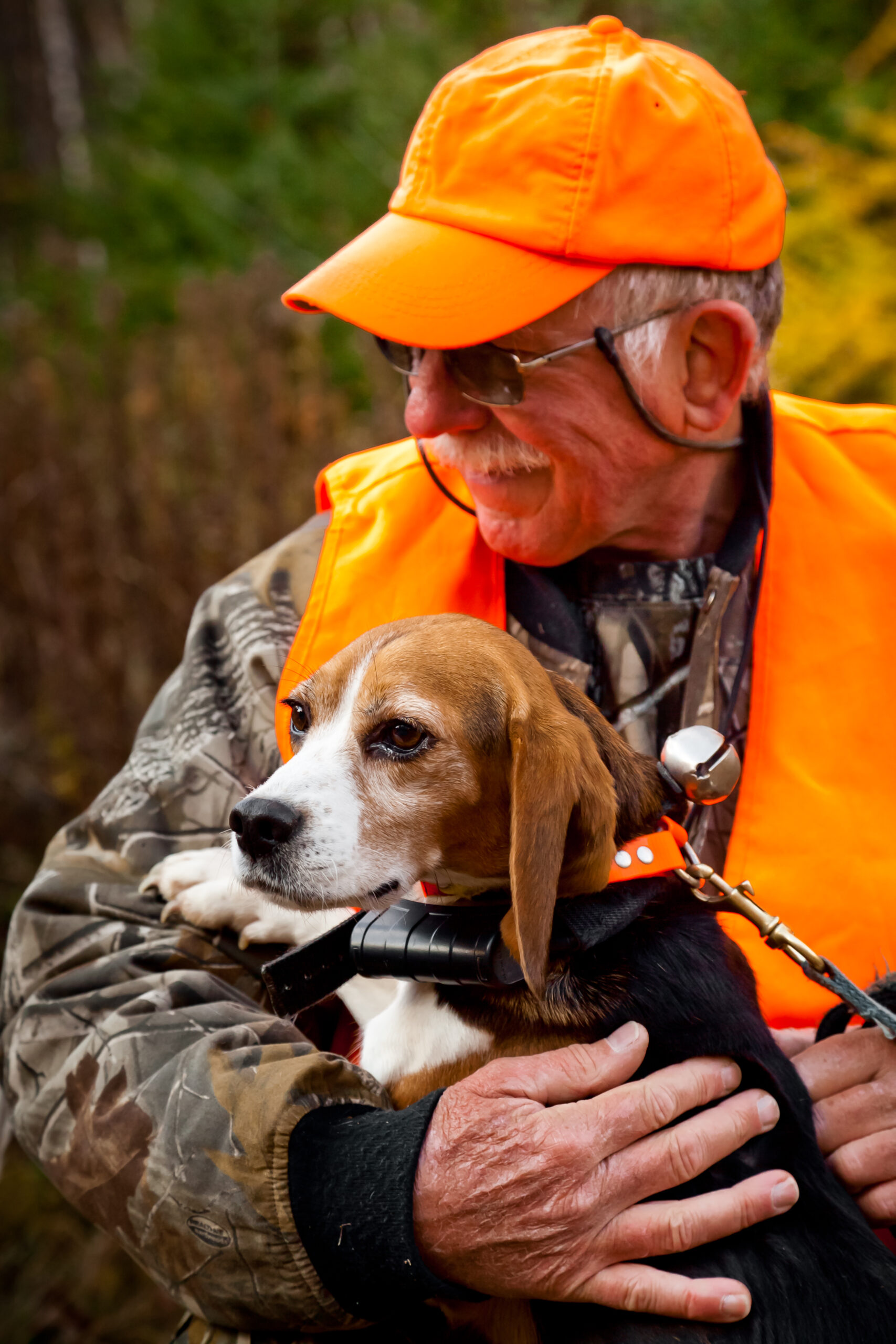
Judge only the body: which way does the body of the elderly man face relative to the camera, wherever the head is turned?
toward the camera
